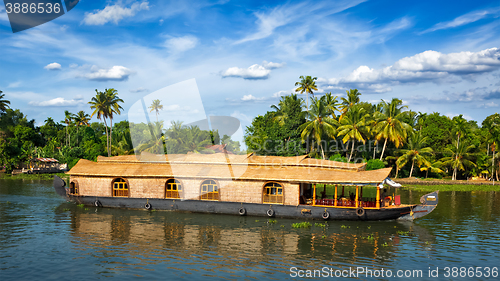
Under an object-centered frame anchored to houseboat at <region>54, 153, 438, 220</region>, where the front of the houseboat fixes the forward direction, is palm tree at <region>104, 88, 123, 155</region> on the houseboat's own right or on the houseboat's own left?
on the houseboat's own left

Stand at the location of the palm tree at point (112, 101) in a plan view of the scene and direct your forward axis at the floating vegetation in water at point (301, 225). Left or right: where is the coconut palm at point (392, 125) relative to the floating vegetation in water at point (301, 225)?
left

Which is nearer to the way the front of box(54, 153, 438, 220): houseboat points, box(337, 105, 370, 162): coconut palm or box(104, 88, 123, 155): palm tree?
the coconut palm

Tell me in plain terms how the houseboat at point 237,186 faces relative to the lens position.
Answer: facing to the right of the viewer

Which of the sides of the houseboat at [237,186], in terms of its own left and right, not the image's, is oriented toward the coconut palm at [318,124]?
left

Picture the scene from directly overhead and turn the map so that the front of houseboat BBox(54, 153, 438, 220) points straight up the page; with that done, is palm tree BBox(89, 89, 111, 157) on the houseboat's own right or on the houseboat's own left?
on the houseboat's own left

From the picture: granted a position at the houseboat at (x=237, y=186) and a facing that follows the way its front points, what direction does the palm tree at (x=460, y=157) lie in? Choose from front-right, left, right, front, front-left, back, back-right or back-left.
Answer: front-left
